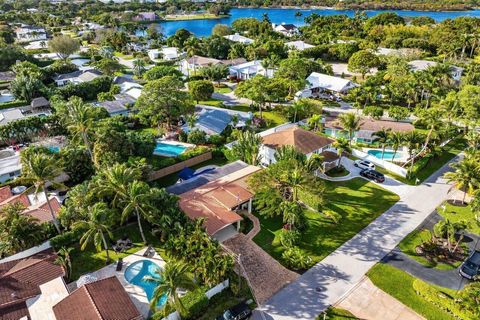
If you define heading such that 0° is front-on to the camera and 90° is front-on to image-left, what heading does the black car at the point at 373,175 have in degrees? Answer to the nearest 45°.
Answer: approximately 135°

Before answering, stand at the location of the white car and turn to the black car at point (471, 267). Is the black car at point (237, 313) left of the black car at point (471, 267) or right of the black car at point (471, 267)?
right

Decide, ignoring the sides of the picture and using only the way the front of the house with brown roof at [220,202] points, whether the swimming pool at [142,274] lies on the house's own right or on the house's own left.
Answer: on the house's own right

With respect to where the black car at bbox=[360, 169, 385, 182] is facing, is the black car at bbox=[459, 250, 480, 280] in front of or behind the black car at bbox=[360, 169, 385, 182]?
behind

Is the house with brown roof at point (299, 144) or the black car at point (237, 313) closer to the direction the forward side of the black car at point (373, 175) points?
the house with brown roof

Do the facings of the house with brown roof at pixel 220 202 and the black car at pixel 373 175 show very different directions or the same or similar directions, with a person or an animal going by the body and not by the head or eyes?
very different directions

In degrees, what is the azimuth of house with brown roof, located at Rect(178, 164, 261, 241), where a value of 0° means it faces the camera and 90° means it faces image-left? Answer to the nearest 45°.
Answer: approximately 315°
